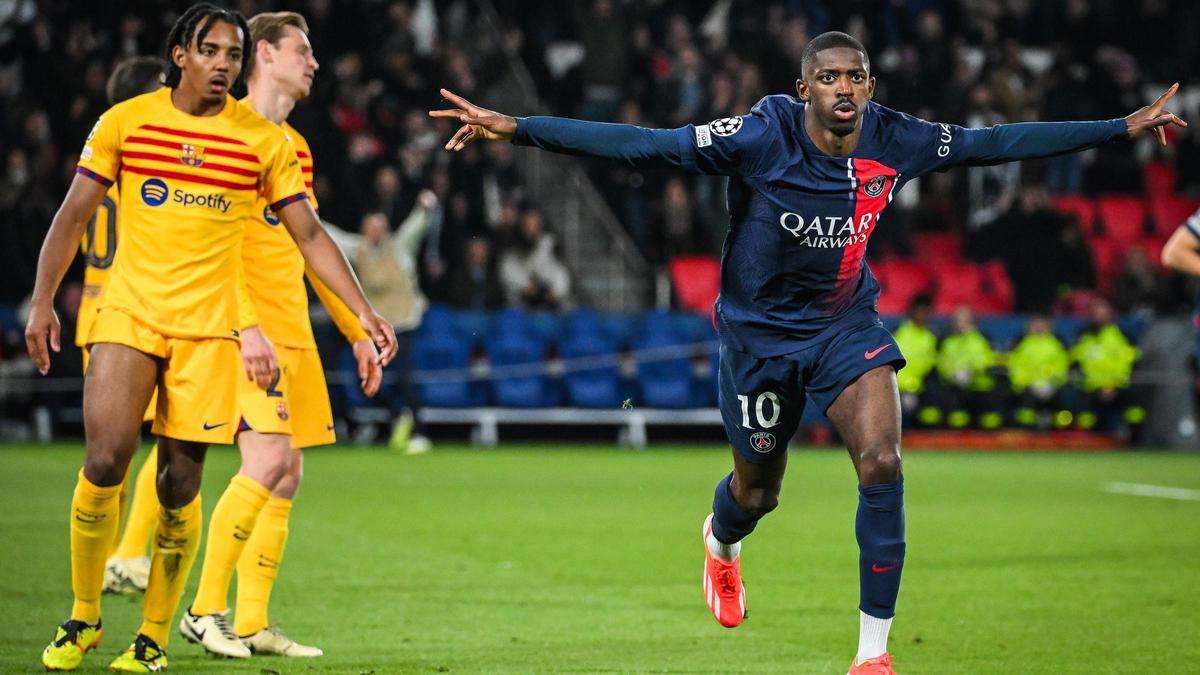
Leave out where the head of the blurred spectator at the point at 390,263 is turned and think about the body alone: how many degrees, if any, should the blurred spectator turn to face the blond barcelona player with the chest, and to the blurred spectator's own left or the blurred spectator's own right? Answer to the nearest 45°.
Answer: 0° — they already face them

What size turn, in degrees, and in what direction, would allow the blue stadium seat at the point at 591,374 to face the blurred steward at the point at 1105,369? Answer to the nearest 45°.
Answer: approximately 90° to its left

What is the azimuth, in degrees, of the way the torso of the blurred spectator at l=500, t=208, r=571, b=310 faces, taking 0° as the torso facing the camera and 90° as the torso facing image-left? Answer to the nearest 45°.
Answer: approximately 0°

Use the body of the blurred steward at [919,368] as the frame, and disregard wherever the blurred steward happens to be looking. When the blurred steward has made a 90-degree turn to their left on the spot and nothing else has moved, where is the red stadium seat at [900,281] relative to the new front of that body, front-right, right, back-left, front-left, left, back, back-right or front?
left

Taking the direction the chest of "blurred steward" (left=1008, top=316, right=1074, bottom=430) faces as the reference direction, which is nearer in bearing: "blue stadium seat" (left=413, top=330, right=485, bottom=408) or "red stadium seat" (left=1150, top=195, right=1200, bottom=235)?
the blue stadium seat

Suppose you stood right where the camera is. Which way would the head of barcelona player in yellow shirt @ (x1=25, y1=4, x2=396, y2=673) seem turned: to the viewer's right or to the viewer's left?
to the viewer's right

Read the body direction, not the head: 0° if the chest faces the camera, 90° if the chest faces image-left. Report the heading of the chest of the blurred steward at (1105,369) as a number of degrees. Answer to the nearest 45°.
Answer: approximately 0°
